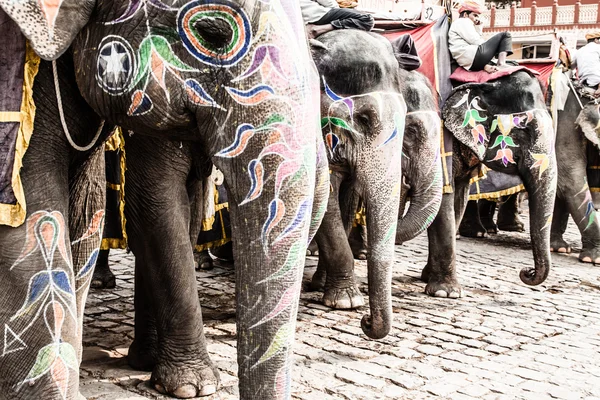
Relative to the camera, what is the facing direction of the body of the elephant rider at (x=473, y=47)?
to the viewer's right

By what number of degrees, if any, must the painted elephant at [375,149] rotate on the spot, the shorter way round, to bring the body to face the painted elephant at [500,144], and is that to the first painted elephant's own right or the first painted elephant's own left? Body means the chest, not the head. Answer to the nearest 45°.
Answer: approximately 90° to the first painted elephant's own left

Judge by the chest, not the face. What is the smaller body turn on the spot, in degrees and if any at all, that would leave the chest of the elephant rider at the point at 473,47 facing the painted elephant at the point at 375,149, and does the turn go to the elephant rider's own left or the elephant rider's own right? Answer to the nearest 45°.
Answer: approximately 90° to the elephant rider's own right
